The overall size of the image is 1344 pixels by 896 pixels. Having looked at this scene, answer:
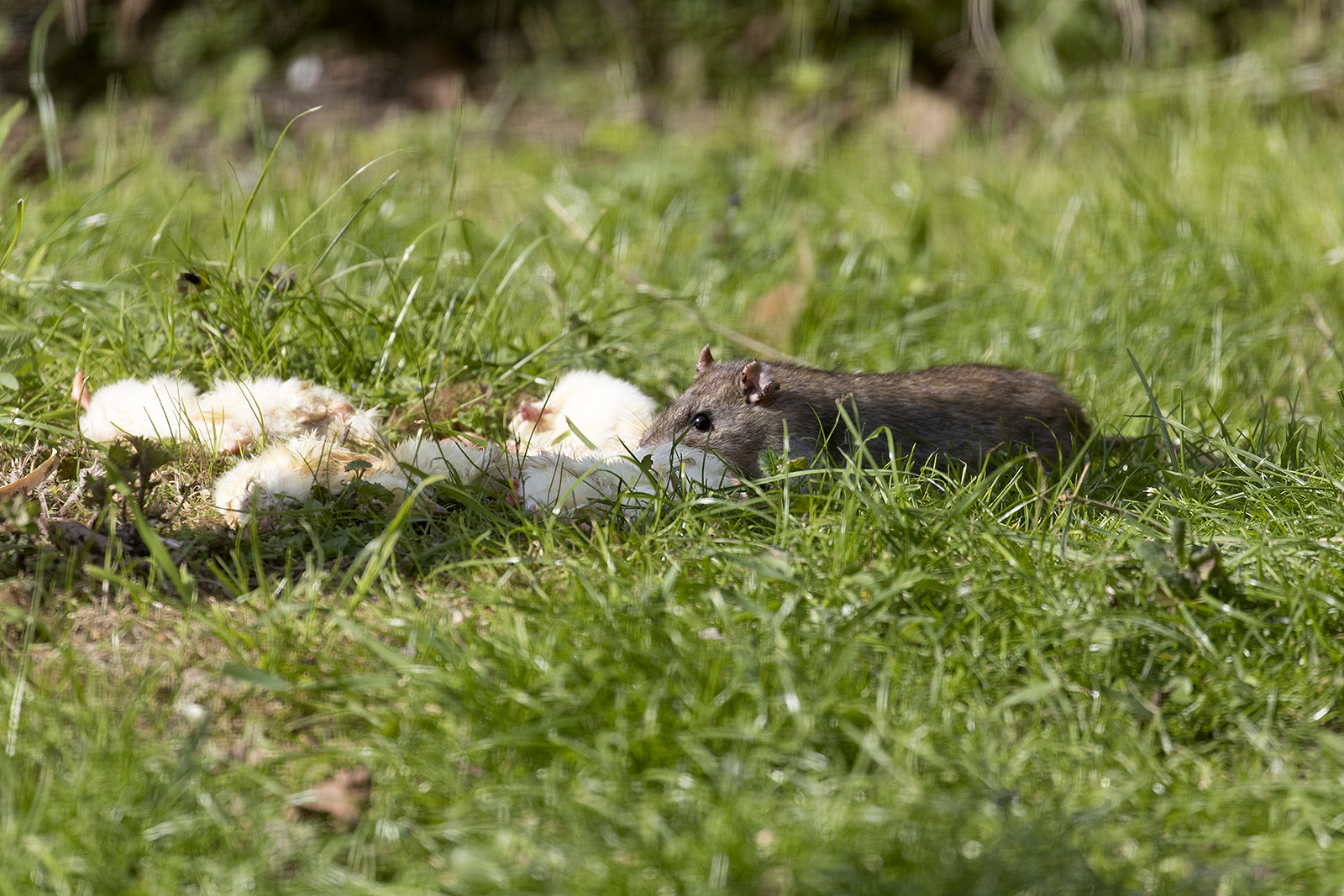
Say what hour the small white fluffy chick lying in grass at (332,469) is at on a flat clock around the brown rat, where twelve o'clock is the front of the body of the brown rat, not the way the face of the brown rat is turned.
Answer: The small white fluffy chick lying in grass is roughly at 11 o'clock from the brown rat.

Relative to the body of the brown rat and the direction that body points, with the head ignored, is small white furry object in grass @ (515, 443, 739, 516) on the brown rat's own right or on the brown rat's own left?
on the brown rat's own left

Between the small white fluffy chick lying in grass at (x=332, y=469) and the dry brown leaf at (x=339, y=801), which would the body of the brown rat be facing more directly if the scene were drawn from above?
the small white fluffy chick lying in grass

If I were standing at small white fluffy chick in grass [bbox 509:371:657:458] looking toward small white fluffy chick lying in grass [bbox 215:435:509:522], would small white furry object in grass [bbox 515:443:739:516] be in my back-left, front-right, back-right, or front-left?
front-left

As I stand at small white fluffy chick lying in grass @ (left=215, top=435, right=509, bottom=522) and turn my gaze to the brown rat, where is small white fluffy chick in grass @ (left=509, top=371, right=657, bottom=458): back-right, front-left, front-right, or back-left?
front-left

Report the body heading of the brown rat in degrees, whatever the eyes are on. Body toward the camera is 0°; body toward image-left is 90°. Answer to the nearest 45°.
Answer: approximately 90°

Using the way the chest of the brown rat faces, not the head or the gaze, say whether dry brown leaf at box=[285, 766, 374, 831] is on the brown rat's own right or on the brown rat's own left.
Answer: on the brown rat's own left

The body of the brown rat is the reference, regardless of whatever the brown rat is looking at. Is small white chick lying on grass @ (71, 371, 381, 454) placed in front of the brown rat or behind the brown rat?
in front

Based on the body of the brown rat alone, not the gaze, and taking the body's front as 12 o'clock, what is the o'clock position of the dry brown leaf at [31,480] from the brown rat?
The dry brown leaf is roughly at 11 o'clock from the brown rat.
